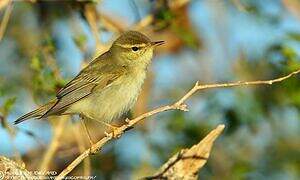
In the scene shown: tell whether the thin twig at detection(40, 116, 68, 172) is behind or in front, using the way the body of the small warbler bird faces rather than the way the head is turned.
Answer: behind

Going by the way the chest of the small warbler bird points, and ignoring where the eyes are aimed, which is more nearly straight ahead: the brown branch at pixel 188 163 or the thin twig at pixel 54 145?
the brown branch

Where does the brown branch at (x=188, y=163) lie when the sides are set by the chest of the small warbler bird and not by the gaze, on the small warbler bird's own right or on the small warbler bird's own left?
on the small warbler bird's own right

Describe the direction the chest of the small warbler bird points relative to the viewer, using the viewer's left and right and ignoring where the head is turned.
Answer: facing to the right of the viewer
